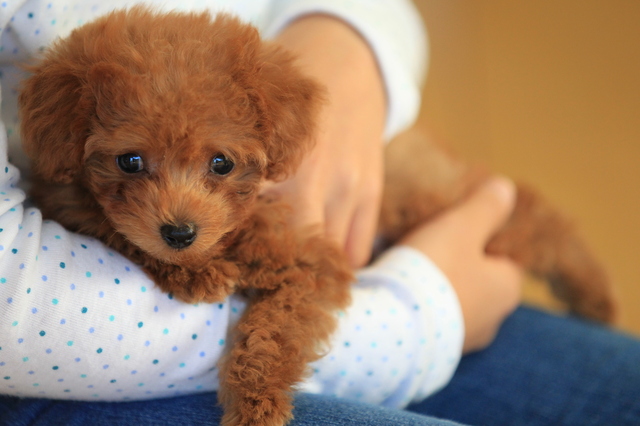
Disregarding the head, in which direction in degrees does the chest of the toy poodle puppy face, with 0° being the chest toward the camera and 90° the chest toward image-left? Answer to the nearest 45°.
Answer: approximately 45°
